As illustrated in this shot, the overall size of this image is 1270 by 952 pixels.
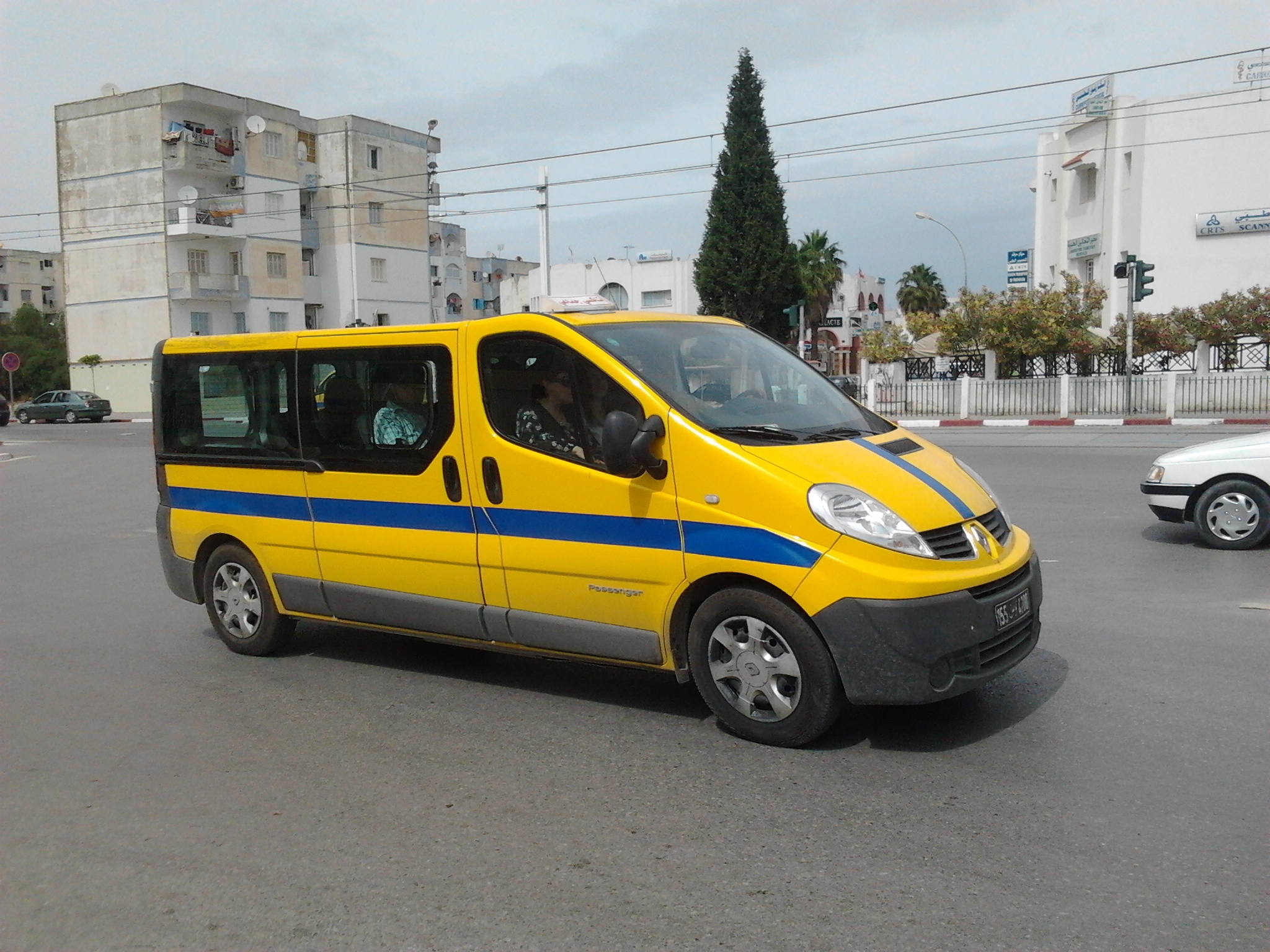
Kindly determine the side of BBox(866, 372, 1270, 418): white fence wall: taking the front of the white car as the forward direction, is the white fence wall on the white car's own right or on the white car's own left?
on the white car's own right

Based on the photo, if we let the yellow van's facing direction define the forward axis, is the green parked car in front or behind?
behind

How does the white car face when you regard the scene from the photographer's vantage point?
facing to the left of the viewer

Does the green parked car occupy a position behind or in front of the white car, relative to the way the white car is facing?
in front

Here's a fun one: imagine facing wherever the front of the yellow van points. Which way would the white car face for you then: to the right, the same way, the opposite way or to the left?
the opposite way

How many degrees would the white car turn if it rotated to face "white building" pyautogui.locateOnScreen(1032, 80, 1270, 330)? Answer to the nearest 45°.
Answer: approximately 90° to its right

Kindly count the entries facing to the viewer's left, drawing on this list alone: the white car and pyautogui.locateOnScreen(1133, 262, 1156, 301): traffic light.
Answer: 1
